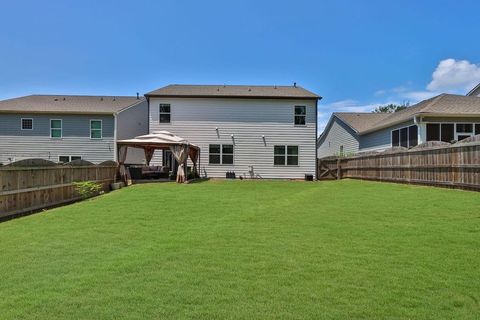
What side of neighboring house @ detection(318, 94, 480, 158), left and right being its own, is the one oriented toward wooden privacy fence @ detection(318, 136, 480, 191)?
back

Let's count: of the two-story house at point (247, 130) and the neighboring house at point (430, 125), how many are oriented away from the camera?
2

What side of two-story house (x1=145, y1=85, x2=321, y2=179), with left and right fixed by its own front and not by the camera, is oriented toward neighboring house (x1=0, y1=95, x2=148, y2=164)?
left

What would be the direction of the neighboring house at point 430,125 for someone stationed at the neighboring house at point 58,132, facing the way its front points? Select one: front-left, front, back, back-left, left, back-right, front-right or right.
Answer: back-right

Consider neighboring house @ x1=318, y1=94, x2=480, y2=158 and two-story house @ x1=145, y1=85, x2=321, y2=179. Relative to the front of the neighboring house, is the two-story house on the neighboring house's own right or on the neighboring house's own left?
on the neighboring house's own left

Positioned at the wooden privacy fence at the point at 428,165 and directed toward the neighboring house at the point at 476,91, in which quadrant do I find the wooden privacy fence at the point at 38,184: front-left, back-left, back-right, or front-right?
back-left

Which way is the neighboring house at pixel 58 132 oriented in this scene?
away from the camera

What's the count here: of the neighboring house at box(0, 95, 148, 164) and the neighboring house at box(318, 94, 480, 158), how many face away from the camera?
2

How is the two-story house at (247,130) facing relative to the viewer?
away from the camera

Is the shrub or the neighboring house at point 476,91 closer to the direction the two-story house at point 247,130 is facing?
the neighboring house

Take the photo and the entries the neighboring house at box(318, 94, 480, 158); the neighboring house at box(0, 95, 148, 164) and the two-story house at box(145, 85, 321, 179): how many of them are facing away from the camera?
3

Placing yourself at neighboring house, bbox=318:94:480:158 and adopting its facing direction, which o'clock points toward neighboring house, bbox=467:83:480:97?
neighboring house, bbox=467:83:480:97 is roughly at 1 o'clock from neighboring house, bbox=318:94:480:158.

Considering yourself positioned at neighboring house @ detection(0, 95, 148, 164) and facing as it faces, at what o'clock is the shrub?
The shrub is roughly at 6 o'clock from the neighboring house.

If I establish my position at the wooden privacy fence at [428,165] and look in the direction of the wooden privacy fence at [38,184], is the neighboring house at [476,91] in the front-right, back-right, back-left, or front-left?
back-right

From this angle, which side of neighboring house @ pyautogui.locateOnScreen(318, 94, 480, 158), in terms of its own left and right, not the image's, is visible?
back
